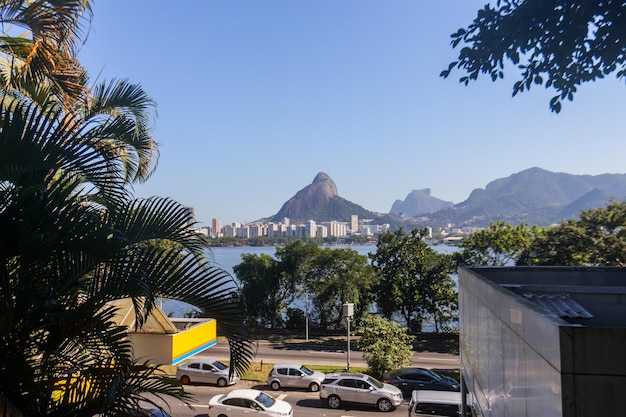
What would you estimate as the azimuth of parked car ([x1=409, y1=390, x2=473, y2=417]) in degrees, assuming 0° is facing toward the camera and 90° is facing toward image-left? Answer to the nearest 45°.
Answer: approximately 180°

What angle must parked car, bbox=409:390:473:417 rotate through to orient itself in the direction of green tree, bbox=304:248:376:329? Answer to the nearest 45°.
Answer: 0° — it already faces it

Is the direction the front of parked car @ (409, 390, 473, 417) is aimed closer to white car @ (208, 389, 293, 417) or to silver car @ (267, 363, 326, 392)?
the silver car

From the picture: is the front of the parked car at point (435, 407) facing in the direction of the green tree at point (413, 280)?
yes

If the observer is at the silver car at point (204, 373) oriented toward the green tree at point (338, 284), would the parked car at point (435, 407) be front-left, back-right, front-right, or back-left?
back-right
